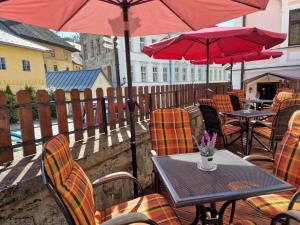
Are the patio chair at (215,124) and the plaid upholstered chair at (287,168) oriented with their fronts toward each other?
no

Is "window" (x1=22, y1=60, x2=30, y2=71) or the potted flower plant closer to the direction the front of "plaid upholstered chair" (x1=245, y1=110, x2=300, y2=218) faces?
the potted flower plant

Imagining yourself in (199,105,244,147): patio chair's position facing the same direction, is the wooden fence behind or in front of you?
behind

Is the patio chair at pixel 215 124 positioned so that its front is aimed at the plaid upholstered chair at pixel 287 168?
no

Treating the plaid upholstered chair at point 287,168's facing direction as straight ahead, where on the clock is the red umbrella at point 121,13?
The red umbrella is roughly at 1 o'clock from the plaid upholstered chair.

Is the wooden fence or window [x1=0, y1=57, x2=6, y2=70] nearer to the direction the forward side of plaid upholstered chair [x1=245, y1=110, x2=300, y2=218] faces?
the wooden fence

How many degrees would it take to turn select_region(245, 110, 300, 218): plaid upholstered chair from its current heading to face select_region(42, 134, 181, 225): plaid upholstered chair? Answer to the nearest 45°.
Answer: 0° — it already faces it

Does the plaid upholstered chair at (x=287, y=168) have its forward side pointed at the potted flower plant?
yes

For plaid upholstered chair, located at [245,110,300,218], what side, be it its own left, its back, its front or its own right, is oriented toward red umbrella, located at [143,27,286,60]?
right

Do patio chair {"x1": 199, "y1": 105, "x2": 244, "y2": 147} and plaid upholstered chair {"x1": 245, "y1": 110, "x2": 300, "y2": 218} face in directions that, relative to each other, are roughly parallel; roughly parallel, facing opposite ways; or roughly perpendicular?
roughly parallel, facing opposite ways

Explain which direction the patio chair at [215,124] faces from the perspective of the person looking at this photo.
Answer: facing away from the viewer and to the right of the viewer

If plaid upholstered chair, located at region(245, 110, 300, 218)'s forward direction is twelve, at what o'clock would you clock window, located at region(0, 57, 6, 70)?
The window is roughly at 2 o'clock from the plaid upholstered chair.

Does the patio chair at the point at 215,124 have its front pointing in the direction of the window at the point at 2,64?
no

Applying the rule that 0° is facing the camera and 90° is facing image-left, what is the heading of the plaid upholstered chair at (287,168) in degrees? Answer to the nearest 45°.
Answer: approximately 45°

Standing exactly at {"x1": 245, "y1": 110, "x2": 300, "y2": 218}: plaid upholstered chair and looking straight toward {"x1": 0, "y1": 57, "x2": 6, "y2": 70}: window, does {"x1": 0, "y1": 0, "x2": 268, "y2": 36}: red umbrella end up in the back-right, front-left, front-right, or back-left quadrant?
front-left
